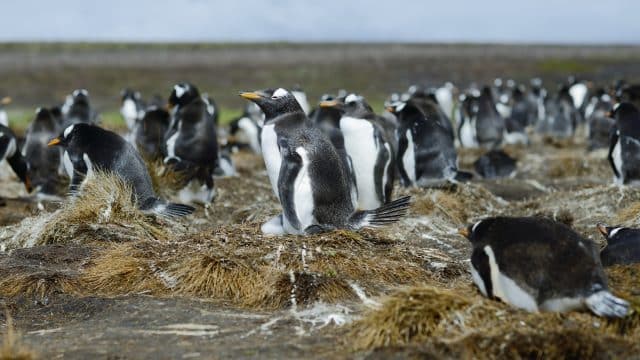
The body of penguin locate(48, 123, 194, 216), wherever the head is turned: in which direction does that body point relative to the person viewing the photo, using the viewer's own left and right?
facing to the left of the viewer

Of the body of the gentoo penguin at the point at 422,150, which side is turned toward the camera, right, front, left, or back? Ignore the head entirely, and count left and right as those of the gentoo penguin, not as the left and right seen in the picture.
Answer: left

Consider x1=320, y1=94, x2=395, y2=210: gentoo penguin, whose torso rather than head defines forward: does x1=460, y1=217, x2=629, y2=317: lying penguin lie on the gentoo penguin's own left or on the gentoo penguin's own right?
on the gentoo penguin's own left

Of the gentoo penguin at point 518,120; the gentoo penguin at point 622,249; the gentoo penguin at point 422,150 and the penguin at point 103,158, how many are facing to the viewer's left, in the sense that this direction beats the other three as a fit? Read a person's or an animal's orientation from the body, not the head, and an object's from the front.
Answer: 3

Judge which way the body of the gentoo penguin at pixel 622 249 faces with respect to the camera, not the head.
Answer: to the viewer's left

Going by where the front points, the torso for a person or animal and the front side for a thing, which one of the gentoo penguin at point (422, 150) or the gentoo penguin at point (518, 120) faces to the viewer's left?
the gentoo penguin at point (422, 150)

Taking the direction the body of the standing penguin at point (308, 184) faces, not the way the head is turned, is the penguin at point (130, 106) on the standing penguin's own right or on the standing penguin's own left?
on the standing penguin's own right

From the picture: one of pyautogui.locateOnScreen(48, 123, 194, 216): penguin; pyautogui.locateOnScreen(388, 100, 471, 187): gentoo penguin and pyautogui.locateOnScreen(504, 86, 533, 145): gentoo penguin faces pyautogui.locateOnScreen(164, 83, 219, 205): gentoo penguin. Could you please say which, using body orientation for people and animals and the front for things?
pyautogui.locateOnScreen(388, 100, 471, 187): gentoo penguin

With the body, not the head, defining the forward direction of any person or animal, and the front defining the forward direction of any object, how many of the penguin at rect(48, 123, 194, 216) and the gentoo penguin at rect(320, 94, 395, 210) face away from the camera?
0

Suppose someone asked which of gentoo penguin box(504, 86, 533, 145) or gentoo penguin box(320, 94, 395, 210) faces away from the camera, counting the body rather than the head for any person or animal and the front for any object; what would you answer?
gentoo penguin box(504, 86, 533, 145)

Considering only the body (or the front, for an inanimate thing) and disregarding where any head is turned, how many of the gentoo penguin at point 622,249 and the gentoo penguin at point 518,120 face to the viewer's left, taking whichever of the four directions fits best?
1

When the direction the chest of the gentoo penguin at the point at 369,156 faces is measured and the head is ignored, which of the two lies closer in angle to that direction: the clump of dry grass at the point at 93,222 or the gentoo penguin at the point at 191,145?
the clump of dry grass

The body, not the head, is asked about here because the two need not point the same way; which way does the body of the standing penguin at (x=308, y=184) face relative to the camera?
to the viewer's left
